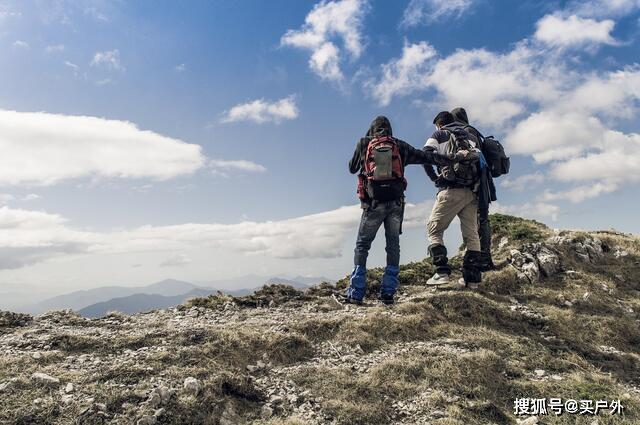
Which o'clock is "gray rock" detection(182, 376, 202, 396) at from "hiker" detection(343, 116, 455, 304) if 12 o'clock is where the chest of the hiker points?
The gray rock is roughly at 7 o'clock from the hiker.

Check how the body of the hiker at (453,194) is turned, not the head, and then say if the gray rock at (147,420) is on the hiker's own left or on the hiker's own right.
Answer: on the hiker's own left

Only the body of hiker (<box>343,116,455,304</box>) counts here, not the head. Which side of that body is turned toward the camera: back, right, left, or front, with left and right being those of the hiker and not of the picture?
back

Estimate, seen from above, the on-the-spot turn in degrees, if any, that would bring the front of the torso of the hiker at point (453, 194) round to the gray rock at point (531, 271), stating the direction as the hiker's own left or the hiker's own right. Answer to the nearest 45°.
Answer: approximately 90° to the hiker's own right

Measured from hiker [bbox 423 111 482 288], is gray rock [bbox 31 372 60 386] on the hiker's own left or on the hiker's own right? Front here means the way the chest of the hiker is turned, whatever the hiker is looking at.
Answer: on the hiker's own left

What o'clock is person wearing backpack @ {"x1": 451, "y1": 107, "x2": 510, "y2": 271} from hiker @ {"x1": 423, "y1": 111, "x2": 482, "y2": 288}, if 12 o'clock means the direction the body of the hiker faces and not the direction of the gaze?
The person wearing backpack is roughly at 3 o'clock from the hiker.

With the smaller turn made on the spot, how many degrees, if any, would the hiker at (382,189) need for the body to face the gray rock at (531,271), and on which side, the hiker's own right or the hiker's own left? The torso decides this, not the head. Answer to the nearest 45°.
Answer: approximately 45° to the hiker's own right

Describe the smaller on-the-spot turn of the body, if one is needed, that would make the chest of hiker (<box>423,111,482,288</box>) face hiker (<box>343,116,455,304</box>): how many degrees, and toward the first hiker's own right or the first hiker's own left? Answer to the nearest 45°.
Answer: approximately 90° to the first hiker's own left

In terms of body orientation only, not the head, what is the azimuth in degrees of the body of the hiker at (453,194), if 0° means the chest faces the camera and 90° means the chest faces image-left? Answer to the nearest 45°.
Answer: approximately 135°

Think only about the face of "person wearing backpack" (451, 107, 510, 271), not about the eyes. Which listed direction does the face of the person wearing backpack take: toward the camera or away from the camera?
away from the camera

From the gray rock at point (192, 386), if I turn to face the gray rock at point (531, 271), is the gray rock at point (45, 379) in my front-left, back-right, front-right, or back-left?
back-left
